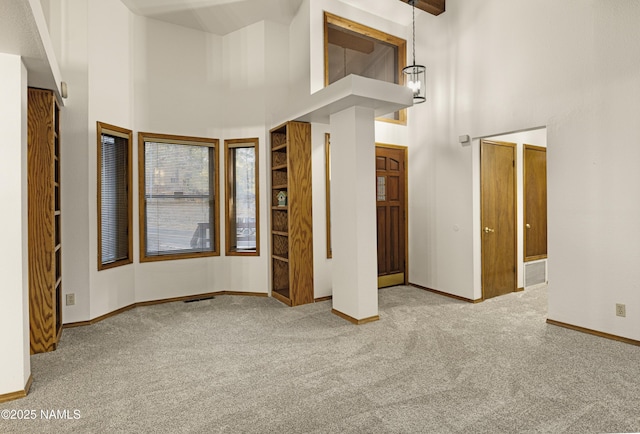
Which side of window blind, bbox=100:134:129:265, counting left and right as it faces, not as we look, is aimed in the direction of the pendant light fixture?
front

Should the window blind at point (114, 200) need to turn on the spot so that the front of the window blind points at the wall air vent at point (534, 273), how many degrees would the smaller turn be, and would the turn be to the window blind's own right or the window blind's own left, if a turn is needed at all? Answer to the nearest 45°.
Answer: approximately 45° to the window blind's own left

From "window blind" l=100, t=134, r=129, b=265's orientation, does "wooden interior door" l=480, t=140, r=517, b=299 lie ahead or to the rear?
ahead

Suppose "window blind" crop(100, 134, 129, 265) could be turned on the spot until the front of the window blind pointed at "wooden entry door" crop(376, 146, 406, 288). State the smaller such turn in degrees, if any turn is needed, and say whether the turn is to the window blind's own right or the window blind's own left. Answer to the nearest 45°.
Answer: approximately 45° to the window blind's own left

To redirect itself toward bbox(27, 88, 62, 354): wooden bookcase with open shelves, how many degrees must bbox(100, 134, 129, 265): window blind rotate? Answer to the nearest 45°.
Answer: approximately 90° to its right

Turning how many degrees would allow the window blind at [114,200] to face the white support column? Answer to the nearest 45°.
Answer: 0° — it already faces it

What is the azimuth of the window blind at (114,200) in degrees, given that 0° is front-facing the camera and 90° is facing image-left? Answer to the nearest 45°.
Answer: approximately 315°

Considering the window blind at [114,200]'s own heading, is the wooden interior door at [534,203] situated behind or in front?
in front
